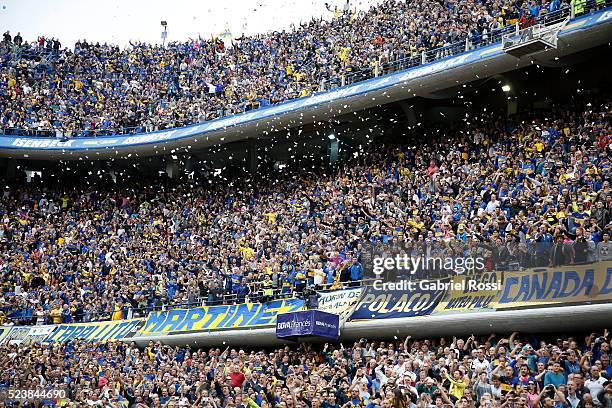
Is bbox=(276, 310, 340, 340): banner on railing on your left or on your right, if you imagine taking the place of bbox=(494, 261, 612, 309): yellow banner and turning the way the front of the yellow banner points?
on your right

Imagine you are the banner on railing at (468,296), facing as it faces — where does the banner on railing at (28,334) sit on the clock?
the banner on railing at (28,334) is roughly at 4 o'clock from the banner on railing at (468,296).

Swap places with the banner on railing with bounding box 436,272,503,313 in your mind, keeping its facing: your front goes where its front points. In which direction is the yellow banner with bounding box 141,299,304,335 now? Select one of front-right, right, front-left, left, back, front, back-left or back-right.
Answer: back-right

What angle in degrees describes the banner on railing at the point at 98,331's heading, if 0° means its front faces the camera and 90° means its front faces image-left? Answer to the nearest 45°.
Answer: approximately 0°

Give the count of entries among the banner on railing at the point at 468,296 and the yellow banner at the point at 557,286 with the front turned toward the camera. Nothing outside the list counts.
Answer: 2
